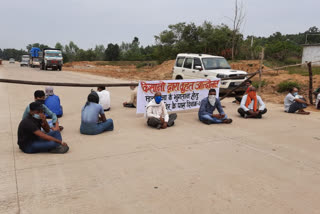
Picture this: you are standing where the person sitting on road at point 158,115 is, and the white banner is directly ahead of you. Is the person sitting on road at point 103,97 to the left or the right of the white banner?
left

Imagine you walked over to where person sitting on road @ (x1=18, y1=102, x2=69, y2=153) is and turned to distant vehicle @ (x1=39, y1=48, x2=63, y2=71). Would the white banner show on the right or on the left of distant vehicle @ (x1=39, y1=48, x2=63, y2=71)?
right

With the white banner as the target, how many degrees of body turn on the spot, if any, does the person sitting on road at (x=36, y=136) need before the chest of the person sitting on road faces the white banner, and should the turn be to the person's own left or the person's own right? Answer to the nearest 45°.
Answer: approximately 45° to the person's own left

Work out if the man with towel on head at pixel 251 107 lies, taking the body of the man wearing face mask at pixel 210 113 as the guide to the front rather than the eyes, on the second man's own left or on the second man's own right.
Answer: on the second man's own left

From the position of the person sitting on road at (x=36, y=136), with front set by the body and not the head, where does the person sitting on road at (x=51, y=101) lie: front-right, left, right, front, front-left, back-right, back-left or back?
left

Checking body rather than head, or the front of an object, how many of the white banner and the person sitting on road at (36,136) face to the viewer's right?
1

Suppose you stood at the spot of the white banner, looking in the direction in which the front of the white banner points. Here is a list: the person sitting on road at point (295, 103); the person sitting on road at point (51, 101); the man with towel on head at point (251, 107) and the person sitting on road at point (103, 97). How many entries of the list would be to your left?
2

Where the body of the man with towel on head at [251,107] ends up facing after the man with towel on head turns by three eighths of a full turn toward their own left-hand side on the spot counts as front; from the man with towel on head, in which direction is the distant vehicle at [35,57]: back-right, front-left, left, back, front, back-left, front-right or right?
left

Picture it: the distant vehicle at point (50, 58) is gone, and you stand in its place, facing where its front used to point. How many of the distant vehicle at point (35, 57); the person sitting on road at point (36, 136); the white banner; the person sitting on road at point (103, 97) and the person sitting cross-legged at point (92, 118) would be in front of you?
4

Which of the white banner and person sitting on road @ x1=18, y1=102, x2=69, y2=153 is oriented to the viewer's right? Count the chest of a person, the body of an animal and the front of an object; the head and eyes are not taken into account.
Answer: the person sitting on road

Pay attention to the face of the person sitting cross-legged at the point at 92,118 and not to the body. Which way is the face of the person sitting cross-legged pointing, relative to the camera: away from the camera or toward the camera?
away from the camera

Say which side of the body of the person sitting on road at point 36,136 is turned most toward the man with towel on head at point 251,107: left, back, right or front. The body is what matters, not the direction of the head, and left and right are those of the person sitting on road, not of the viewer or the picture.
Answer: front

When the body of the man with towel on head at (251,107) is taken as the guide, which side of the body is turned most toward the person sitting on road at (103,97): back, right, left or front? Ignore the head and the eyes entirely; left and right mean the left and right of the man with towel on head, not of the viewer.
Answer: right

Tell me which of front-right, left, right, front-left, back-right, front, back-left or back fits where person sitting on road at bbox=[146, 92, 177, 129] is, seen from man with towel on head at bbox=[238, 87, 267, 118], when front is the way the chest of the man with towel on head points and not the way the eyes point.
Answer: front-right

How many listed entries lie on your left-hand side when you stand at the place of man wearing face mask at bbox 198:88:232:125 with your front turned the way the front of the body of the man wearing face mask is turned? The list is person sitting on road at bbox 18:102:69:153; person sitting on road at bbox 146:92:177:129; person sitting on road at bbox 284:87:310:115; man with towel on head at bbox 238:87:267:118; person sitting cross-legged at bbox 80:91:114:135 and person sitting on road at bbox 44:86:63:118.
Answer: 2

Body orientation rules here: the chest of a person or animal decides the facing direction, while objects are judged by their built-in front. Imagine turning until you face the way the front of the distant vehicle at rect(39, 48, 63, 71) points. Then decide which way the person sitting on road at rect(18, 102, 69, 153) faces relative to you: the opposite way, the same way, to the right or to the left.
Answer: to the left

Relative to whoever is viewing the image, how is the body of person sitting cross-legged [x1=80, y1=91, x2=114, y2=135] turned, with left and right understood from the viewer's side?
facing away from the viewer and to the right of the viewer

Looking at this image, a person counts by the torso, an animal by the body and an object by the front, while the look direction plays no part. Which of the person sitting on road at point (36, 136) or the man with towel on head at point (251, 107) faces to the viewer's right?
the person sitting on road
